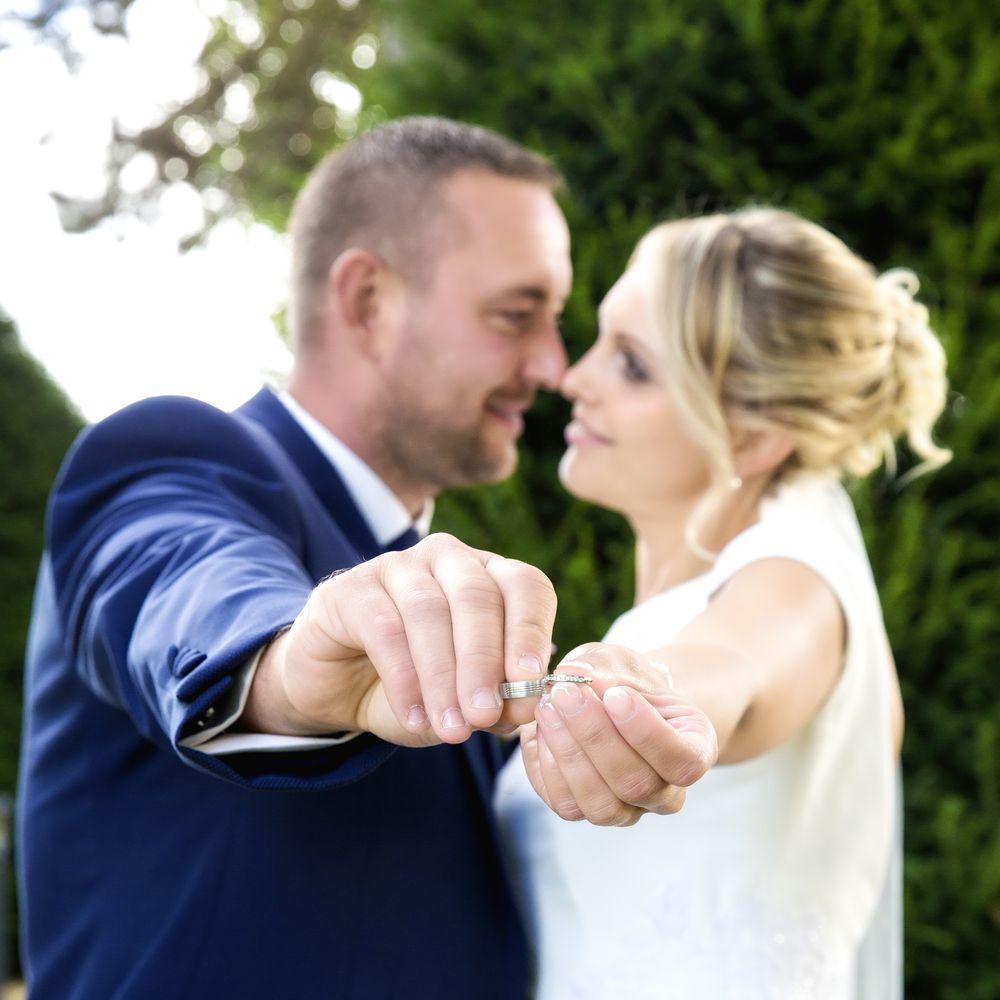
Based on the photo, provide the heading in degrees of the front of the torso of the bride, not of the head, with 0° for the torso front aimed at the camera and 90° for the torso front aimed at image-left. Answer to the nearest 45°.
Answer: approximately 90°

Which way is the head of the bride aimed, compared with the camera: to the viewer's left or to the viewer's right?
to the viewer's left
